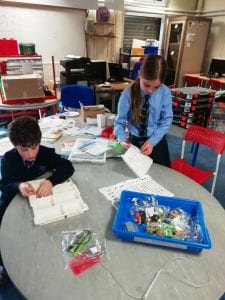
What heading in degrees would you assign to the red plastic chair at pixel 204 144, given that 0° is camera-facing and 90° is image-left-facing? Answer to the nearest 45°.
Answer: approximately 45°

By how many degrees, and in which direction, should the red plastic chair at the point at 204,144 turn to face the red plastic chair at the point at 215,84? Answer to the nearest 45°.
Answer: approximately 135° to its right

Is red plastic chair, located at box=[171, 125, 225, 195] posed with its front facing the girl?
no

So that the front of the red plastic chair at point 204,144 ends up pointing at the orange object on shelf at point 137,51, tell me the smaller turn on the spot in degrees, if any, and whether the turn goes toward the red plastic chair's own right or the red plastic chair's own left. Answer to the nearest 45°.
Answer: approximately 90° to the red plastic chair's own right

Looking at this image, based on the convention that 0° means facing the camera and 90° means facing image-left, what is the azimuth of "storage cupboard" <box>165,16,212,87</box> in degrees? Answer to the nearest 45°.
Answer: approximately 45°

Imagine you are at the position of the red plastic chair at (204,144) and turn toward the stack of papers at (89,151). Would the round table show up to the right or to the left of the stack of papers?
left
